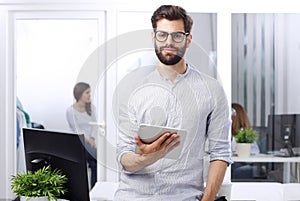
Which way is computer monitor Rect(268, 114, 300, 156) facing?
away from the camera

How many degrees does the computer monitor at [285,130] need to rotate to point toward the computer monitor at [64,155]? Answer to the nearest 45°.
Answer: approximately 180°

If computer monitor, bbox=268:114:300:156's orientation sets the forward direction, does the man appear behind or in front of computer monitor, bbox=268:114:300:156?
behind

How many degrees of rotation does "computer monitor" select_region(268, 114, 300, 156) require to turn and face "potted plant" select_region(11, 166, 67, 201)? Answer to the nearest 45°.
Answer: approximately 180°
